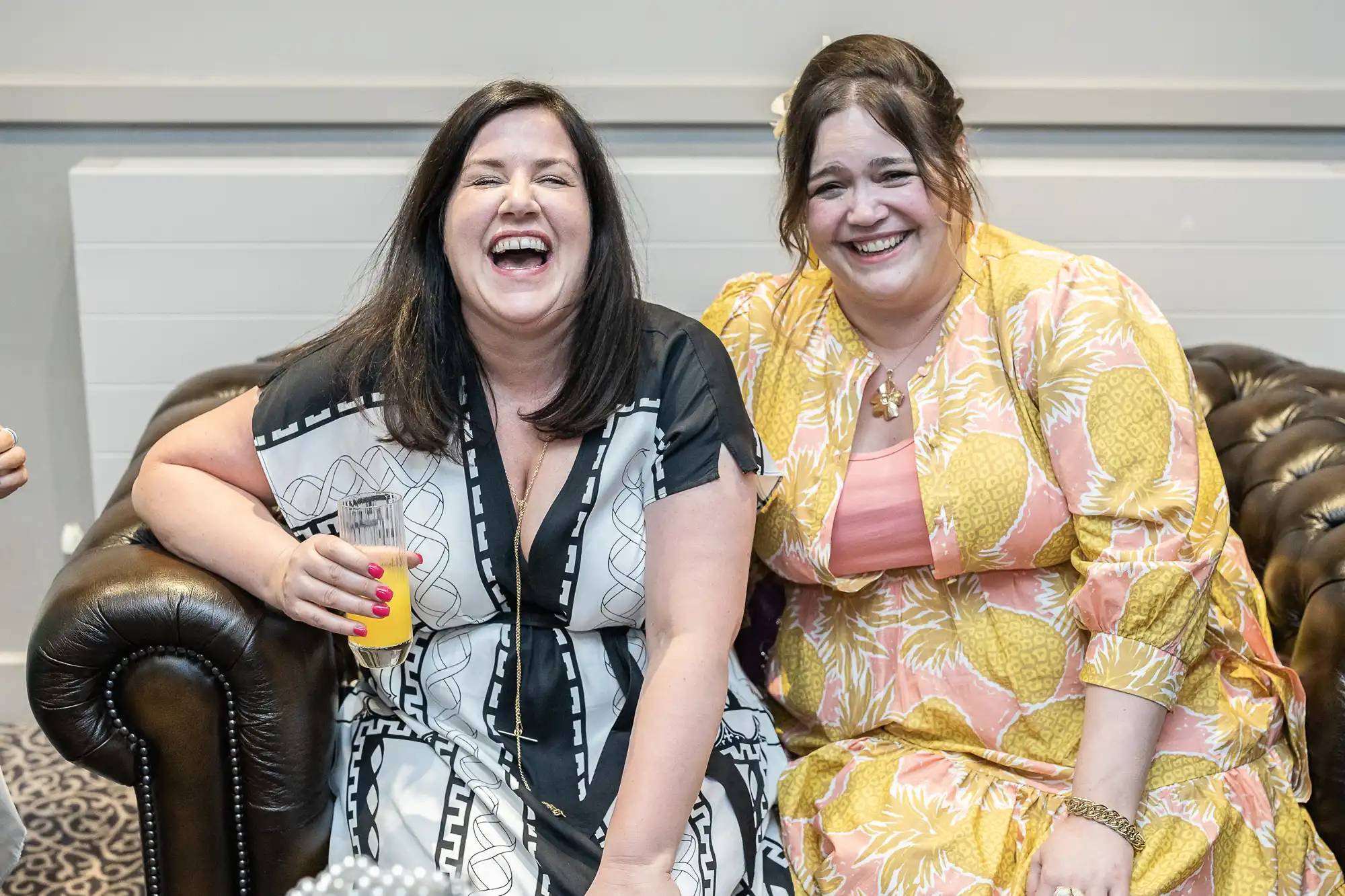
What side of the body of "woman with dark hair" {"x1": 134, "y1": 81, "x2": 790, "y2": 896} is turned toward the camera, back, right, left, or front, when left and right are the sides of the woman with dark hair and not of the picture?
front

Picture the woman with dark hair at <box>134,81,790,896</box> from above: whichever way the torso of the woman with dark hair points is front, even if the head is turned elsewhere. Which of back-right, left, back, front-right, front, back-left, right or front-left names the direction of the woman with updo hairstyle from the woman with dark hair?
left

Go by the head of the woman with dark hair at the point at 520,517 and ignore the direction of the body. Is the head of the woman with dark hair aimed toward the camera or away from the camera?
toward the camera
